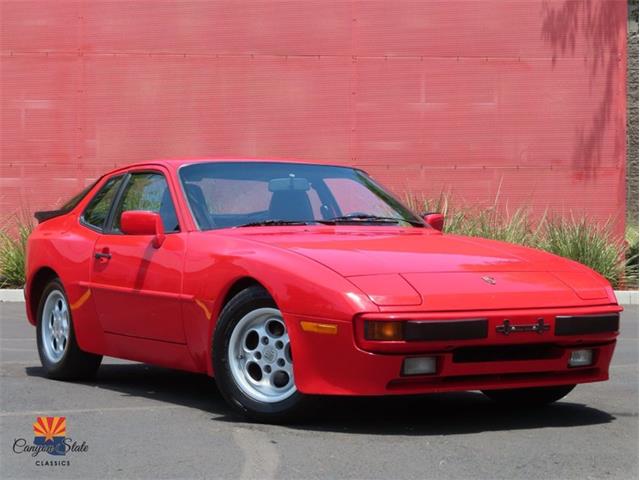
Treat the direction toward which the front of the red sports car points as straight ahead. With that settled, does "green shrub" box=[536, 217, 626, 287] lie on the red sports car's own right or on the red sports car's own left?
on the red sports car's own left

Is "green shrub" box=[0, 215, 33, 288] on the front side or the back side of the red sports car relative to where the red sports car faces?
on the back side

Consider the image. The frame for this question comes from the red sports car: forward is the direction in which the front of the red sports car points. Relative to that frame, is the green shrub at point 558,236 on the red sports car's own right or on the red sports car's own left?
on the red sports car's own left

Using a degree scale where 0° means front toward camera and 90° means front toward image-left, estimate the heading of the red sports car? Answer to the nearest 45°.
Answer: approximately 315°

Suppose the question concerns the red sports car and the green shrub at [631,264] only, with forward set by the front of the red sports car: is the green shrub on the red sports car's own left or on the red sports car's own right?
on the red sports car's own left
